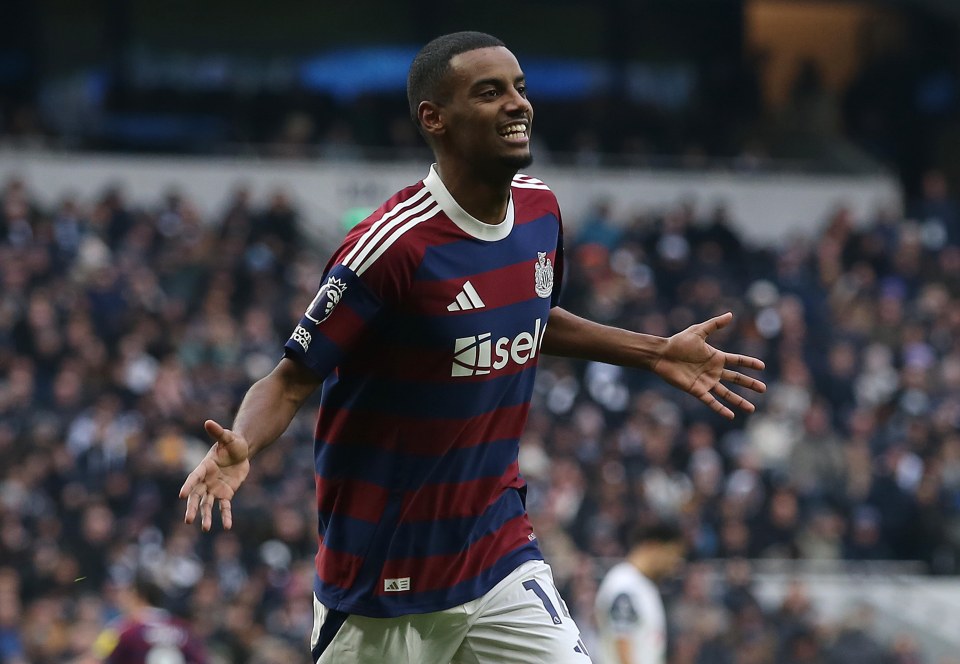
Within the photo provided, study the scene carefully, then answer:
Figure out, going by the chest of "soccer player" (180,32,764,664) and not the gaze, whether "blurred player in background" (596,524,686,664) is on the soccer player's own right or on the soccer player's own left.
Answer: on the soccer player's own left

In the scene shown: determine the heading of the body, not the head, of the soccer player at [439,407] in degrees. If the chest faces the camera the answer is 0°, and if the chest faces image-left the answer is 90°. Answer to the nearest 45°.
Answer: approximately 315°

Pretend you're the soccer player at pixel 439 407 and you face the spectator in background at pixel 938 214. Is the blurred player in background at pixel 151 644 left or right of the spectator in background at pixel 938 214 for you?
left
